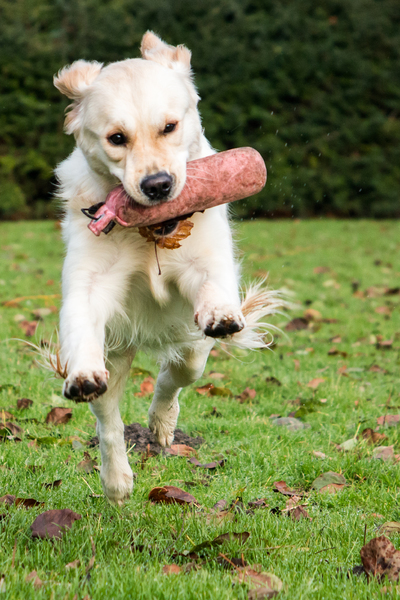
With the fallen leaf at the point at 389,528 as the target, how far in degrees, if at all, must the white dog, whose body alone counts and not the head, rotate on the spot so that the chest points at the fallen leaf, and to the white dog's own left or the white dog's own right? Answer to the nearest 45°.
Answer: approximately 45° to the white dog's own left

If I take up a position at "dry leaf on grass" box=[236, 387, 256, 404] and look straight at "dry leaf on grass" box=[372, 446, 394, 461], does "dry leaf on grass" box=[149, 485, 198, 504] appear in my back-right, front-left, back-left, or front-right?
front-right

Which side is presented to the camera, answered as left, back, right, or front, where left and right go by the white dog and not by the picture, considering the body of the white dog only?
front

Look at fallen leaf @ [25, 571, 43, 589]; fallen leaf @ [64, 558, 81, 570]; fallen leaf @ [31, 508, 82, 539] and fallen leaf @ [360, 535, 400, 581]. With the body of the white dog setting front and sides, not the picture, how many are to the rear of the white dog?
0

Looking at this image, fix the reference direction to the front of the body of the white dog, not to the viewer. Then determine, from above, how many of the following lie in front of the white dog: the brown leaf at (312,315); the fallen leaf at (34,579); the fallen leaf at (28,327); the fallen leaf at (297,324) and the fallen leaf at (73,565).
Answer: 2

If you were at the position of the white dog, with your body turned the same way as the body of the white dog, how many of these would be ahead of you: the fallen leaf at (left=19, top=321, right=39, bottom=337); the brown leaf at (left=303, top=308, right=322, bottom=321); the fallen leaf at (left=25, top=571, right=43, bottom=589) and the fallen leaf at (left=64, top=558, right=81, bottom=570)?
2

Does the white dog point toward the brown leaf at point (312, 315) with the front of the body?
no

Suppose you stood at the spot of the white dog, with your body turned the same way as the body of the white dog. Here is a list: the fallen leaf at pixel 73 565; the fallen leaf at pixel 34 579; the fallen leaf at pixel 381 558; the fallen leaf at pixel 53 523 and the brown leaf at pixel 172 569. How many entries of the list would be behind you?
0

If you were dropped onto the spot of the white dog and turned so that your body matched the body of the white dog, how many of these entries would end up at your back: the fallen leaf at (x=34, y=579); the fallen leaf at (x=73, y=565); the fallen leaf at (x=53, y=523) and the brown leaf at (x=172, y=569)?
0

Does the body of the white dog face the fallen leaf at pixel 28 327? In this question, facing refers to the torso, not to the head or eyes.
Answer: no

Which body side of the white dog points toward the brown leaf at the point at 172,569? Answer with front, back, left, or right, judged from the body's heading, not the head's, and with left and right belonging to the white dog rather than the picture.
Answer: front

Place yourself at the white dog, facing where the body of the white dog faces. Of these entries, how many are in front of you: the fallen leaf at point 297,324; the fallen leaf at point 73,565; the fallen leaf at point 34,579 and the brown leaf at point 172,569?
3

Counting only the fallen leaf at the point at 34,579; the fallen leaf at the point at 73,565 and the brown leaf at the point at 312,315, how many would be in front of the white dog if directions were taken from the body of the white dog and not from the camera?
2

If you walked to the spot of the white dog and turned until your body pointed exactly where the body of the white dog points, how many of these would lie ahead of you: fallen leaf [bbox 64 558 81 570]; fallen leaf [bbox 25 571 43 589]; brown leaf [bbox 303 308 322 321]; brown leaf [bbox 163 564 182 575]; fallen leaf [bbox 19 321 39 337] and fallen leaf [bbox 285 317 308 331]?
3

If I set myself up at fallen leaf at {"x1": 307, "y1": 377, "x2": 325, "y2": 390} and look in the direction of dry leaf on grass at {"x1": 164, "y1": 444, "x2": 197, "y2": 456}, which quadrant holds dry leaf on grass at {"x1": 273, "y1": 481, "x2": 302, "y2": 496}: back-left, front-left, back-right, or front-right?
front-left
